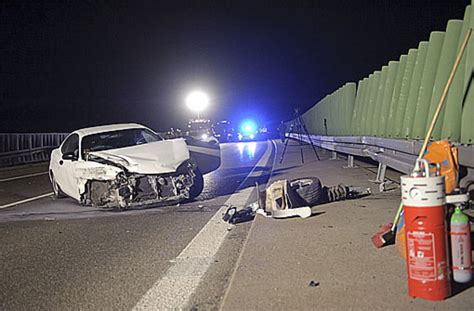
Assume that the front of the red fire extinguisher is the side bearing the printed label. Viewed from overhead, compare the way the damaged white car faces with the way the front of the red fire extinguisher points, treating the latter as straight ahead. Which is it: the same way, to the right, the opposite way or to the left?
to the left

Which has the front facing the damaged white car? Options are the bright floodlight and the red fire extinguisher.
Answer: the bright floodlight

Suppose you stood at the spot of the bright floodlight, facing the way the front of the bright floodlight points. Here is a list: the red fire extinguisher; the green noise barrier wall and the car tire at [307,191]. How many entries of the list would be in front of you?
3

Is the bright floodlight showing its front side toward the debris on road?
yes

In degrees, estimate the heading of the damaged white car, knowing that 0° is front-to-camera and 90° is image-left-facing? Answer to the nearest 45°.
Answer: approximately 315°

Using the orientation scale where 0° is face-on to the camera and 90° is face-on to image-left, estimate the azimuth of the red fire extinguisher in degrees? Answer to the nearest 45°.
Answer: approximately 0°

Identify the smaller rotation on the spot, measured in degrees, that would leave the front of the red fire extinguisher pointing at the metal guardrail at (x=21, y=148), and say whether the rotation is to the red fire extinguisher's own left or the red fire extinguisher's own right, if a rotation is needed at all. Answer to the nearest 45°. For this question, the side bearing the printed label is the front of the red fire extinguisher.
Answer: approximately 135° to the red fire extinguisher's own right

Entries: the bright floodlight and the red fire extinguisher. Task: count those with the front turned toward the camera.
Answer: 2
